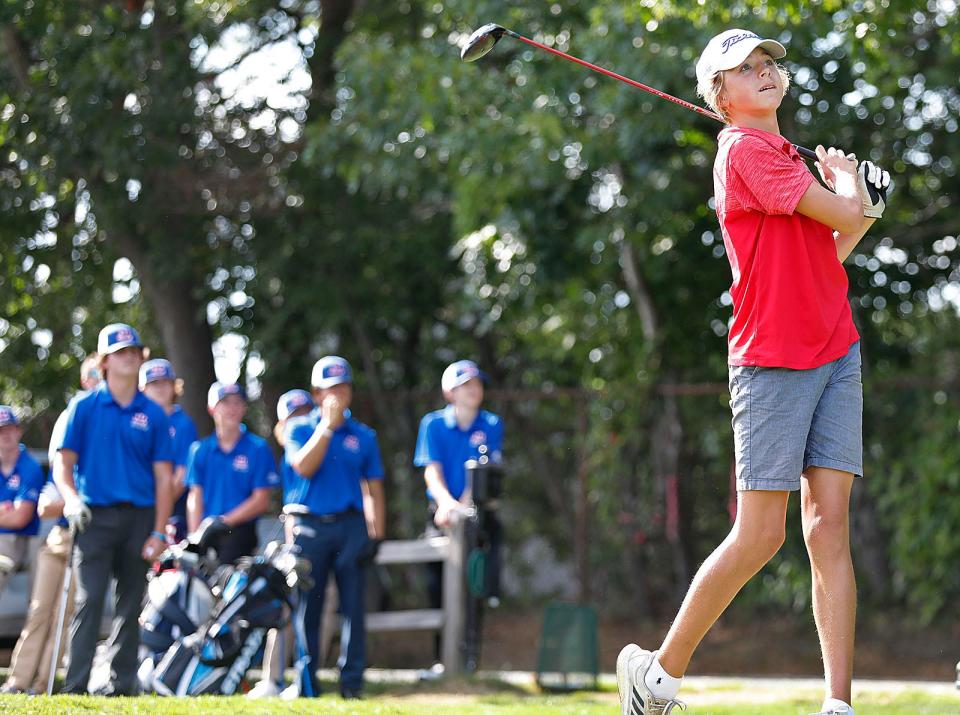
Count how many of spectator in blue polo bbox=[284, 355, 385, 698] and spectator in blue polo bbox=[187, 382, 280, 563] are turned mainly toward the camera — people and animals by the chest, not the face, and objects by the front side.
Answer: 2

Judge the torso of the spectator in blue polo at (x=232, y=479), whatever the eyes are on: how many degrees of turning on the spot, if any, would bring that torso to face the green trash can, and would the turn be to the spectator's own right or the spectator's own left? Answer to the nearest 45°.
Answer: approximately 90° to the spectator's own left

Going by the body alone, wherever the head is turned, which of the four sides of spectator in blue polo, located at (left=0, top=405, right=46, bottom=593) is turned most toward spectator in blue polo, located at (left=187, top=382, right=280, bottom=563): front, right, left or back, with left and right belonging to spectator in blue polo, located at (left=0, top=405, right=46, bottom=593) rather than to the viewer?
left

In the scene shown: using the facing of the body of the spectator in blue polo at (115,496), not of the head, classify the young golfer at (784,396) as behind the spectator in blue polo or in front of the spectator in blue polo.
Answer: in front

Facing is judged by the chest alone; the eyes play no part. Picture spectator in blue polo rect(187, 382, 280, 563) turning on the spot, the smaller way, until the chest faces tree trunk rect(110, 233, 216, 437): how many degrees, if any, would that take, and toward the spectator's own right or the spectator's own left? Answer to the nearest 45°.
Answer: approximately 180°

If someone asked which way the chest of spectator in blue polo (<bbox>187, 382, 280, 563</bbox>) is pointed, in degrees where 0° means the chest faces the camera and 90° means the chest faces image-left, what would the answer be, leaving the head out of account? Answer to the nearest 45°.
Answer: approximately 0°
